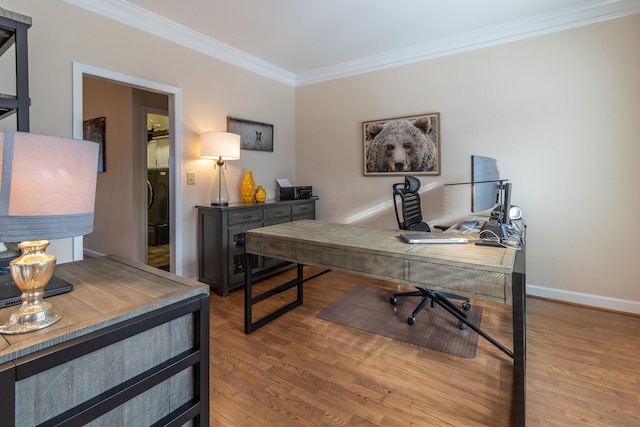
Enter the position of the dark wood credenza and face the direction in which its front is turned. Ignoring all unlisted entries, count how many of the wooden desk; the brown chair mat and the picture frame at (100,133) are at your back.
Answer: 1

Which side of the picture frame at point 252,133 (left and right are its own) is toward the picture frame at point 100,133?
back

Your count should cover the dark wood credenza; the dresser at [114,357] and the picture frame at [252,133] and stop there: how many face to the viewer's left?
0

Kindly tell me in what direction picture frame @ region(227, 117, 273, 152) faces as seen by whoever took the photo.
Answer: facing the viewer and to the right of the viewer

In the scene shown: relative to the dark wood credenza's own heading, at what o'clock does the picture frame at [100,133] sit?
The picture frame is roughly at 6 o'clock from the dark wood credenza.

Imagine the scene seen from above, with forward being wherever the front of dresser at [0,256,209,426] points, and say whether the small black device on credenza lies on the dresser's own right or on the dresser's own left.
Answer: on the dresser's own left

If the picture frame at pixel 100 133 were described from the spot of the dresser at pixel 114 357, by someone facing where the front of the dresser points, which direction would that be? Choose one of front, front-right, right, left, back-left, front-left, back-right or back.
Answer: back-left
